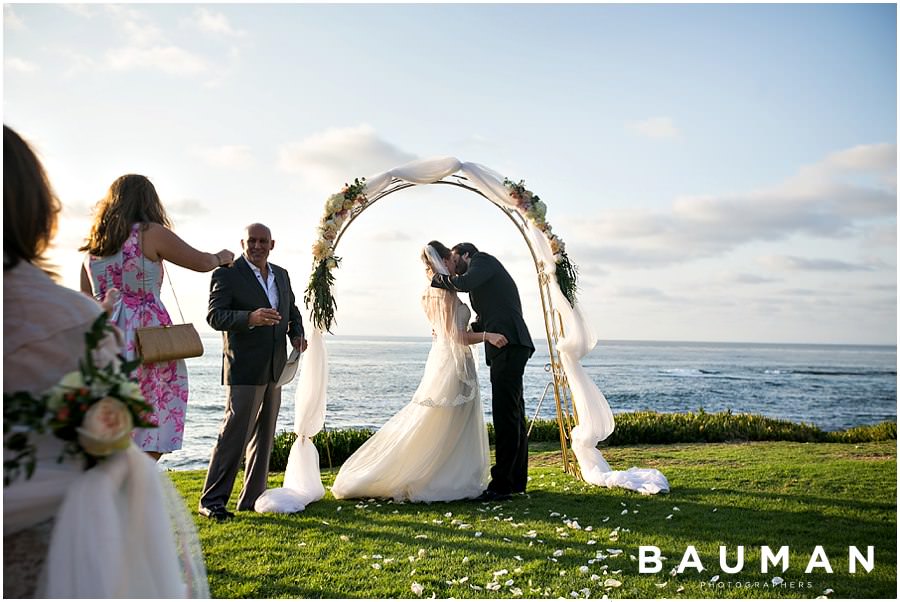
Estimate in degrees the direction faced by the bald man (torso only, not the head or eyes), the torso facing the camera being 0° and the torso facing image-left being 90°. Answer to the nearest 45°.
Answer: approximately 315°

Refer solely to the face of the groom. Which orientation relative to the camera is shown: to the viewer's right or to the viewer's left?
to the viewer's left

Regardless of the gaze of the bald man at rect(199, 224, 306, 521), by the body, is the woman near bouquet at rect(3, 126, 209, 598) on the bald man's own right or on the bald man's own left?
on the bald man's own right

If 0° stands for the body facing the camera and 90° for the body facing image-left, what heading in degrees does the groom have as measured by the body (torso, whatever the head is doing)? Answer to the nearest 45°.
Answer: approximately 90°

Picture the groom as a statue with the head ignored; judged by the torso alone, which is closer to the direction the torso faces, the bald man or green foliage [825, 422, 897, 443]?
the bald man

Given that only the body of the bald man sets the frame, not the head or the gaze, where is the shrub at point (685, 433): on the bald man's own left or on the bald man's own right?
on the bald man's own left

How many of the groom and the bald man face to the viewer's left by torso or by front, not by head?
1

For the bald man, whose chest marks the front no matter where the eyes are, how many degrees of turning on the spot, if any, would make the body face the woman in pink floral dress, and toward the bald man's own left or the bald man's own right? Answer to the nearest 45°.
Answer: approximately 45° to the bald man's own right
